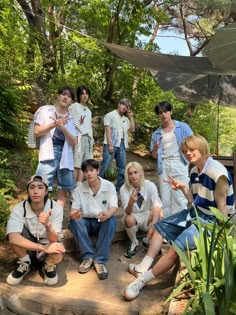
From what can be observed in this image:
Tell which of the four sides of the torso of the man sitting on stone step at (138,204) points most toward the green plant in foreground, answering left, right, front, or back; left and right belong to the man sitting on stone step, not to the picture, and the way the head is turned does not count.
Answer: front

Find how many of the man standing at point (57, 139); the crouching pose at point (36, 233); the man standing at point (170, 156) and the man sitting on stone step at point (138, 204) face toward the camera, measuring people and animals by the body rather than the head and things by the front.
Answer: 4

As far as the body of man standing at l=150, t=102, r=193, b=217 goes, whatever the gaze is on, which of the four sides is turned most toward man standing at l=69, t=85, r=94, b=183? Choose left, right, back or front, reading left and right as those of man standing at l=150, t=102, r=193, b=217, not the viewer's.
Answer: right

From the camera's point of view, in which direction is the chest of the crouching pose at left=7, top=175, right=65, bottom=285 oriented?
toward the camera

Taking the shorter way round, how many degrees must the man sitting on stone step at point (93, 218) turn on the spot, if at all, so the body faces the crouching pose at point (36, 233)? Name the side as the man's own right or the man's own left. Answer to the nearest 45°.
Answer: approximately 45° to the man's own right

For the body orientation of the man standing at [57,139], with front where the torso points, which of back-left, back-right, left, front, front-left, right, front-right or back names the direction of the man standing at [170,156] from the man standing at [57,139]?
left

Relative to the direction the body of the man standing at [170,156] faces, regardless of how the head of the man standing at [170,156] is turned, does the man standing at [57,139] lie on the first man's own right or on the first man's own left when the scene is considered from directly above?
on the first man's own right

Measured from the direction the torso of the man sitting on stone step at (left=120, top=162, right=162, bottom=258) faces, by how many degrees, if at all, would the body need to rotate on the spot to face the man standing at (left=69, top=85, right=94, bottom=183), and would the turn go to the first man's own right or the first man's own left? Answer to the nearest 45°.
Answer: approximately 135° to the first man's own right

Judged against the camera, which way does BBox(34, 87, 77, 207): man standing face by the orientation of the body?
toward the camera

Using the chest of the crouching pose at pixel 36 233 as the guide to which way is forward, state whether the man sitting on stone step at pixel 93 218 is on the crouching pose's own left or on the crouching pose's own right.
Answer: on the crouching pose's own left

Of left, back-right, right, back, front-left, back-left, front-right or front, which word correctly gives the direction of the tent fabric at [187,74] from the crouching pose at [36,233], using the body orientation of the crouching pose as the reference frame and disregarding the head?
back-left
